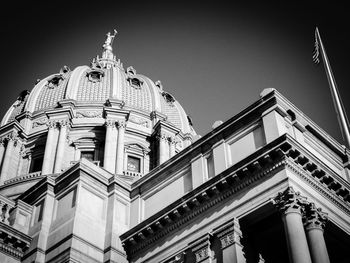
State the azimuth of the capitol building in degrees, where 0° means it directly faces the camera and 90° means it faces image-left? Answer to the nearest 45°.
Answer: approximately 315°
